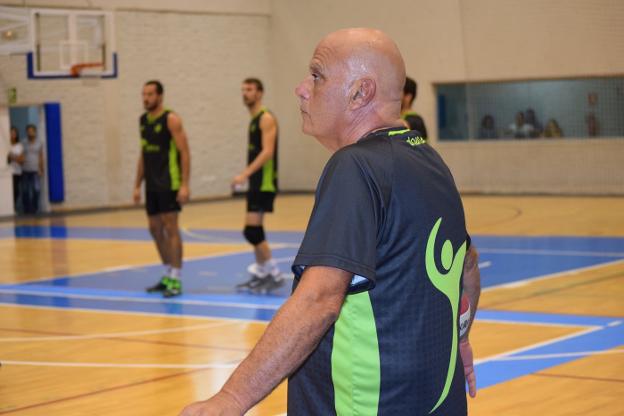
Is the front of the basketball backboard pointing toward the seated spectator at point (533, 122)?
no

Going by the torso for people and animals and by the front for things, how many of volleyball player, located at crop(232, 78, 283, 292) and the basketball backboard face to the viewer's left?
1

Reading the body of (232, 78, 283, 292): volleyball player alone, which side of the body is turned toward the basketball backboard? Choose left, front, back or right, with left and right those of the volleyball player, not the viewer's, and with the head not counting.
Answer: right

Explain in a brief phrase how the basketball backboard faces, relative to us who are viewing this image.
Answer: facing the viewer and to the right of the viewer

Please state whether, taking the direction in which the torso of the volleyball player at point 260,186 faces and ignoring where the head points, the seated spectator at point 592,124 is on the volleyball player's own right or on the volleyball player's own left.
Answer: on the volleyball player's own right

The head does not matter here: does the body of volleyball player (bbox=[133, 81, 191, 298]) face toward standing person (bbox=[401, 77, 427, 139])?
no

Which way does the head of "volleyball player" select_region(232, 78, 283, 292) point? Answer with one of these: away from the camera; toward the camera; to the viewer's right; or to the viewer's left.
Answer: to the viewer's left

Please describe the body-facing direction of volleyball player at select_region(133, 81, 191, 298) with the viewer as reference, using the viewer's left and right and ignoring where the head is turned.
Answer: facing the viewer and to the left of the viewer

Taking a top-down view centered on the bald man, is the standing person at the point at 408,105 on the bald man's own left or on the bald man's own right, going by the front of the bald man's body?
on the bald man's own right

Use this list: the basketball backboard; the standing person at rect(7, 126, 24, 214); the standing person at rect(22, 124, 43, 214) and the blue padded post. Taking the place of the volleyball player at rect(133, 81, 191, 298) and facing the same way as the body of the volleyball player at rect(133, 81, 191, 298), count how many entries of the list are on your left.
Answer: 0

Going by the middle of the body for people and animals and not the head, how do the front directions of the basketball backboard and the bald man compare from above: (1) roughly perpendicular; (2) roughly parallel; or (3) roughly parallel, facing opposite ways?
roughly parallel, facing opposite ways

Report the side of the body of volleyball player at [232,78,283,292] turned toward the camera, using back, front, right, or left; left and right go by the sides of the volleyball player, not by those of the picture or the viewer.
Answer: left

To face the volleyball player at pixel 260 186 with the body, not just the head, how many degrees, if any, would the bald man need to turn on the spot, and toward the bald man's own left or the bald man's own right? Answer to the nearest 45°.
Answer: approximately 45° to the bald man's own right
